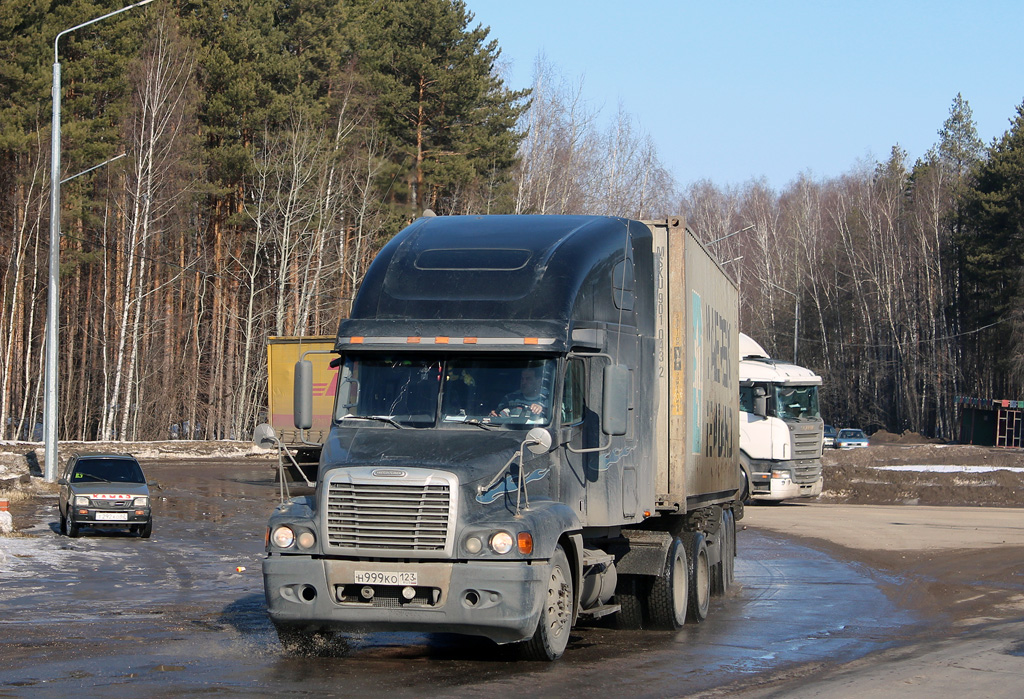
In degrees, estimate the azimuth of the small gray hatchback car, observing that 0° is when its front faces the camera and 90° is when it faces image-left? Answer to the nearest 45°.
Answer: approximately 0°

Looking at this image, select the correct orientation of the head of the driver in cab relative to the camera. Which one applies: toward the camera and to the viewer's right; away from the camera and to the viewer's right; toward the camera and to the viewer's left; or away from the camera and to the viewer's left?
toward the camera and to the viewer's left

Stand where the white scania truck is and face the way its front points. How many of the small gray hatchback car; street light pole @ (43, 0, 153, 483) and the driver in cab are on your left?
0

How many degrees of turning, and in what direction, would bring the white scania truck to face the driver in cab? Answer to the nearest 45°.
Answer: approximately 45° to its right

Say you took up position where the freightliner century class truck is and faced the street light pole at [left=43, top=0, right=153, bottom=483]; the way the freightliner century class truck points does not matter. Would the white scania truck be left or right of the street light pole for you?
right

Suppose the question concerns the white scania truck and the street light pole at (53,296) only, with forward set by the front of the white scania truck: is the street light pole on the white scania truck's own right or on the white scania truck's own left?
on the white scania truck's own right

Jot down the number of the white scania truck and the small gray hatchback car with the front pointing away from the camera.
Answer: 0

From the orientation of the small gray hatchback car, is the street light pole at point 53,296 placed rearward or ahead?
rearward

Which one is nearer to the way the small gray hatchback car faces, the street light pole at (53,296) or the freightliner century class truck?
the freightliner century class truck

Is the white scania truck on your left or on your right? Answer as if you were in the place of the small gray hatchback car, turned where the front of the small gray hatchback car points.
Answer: on your left

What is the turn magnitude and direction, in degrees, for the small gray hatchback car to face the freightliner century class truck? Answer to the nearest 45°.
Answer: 0° — it already faces it

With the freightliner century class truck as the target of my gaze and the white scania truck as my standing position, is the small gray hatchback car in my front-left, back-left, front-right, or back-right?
front-right

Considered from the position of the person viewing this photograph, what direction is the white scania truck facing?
facing the viewer and to the right of the viewer
